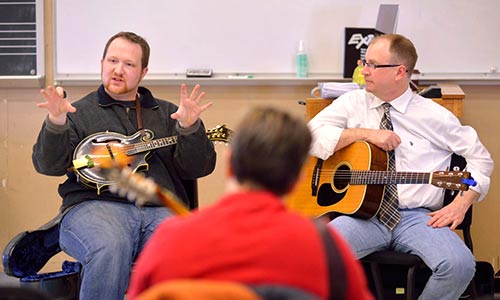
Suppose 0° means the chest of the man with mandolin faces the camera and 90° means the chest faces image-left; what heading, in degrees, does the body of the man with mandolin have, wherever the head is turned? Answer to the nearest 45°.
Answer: approximately 0°

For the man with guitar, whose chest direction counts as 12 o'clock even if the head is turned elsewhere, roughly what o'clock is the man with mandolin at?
The man with mandolin is roughly at 2 o'clock from the man with guitar.

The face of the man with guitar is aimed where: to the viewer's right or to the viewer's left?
to the viewer's left

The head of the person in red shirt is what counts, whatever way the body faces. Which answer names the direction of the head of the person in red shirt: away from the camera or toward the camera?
away from the camera

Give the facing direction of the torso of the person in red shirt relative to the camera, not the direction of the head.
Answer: away from the camera

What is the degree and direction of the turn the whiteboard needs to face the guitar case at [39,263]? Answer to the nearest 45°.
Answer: approximately 45° to its right

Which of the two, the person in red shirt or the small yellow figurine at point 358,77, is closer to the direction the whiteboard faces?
the person in red shirt

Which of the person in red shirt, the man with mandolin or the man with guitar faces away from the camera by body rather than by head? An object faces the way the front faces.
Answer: the person in red shirt

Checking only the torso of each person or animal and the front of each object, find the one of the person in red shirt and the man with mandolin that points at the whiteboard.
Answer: the person in red shirt

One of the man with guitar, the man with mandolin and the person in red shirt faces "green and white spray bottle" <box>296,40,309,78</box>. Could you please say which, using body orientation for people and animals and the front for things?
the person in red shirt

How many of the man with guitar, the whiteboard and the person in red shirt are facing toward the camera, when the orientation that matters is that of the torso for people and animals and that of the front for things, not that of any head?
2

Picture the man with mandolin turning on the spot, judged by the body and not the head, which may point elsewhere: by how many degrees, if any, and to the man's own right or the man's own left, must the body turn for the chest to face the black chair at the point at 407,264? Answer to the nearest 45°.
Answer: approximately 90° to the man's own left
